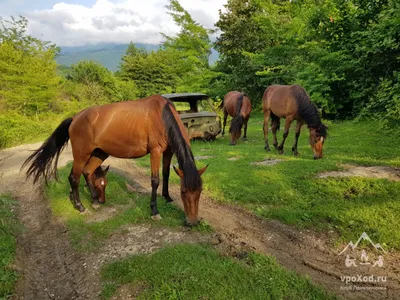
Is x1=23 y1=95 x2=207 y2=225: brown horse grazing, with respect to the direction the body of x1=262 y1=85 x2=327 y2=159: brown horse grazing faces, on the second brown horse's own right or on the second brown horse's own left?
on the second brown horse's own right

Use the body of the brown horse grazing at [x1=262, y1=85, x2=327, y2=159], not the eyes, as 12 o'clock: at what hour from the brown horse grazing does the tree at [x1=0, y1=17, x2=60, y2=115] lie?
The tree is roughly at 5 o'clock from the brown horse grazing.

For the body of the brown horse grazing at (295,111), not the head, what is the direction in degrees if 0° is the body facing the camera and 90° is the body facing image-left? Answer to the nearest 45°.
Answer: approximately 315°

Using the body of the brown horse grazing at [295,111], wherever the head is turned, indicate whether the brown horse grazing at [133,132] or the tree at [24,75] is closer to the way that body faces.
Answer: the brown horse grazing
